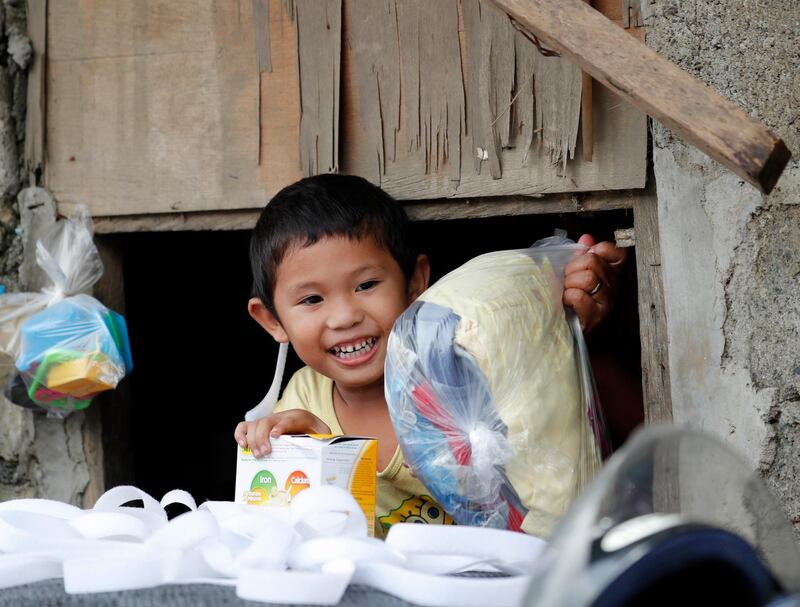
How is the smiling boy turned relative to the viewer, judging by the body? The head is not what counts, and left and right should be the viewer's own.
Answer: facing the viewer

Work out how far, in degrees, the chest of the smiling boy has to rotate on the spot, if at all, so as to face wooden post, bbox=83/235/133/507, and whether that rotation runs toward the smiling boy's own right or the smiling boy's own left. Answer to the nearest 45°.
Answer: approximately 135° to the smiling boy's own right

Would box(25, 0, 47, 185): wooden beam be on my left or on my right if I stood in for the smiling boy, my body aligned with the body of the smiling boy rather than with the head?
on my right

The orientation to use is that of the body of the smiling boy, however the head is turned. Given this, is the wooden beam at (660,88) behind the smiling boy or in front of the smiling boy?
in front
